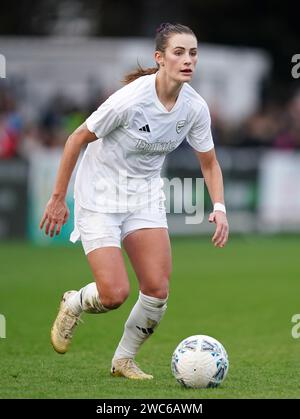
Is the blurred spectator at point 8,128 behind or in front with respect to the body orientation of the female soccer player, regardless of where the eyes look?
behind

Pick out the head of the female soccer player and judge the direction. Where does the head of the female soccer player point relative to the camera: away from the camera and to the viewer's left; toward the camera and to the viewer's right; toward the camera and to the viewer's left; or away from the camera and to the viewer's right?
toward the camera and to the viewer's right
